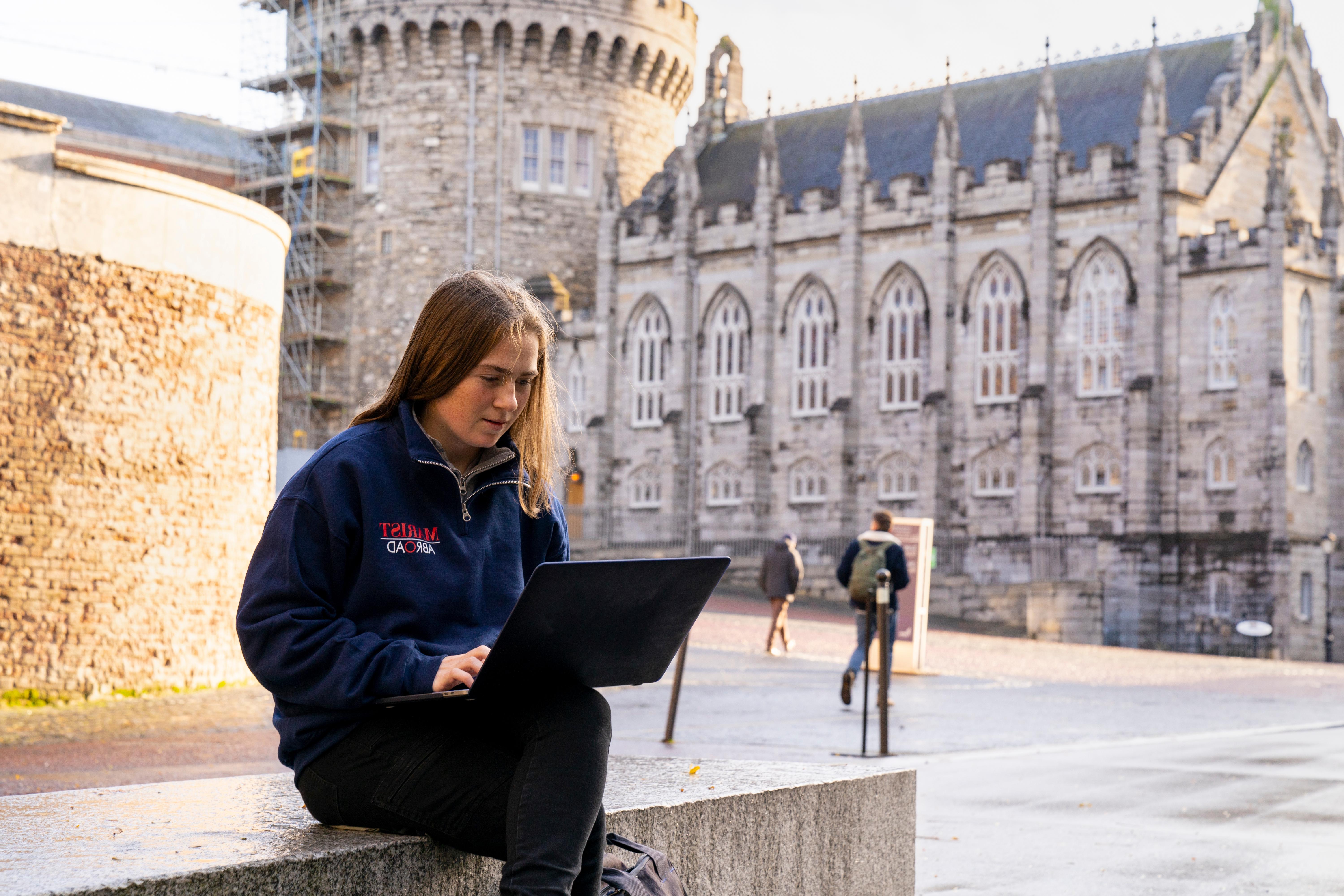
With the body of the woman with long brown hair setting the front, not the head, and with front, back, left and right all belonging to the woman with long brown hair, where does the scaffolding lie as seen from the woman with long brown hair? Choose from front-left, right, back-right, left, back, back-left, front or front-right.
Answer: back-left

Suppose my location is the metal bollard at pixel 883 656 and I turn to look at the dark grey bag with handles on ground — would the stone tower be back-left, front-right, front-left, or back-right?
back-right

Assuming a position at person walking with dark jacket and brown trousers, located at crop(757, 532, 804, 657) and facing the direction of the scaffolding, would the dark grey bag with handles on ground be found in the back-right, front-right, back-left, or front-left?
back-left

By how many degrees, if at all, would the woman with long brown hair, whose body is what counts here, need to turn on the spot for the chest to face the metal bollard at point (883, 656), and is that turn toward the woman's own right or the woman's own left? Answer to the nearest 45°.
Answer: approximately 90° to the woman's own left

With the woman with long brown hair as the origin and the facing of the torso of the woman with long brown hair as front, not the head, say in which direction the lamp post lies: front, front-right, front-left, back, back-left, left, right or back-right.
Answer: left

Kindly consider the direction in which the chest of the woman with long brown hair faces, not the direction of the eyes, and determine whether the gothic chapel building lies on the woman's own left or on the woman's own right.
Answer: on the woman's own left

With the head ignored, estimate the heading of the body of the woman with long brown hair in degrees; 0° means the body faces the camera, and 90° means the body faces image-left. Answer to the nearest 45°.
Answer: approximately 315°
